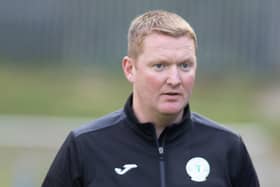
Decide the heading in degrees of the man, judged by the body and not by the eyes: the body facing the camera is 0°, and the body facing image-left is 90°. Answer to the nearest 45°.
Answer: approximately 0°
